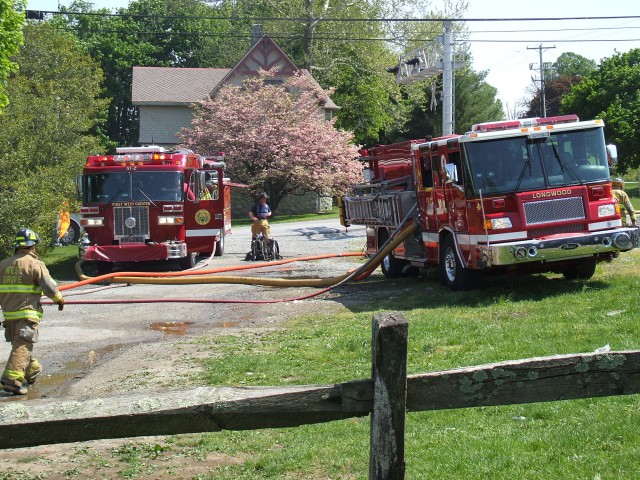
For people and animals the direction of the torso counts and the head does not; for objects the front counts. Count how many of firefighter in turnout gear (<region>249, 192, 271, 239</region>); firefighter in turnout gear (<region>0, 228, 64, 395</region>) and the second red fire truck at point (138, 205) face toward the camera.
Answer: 2

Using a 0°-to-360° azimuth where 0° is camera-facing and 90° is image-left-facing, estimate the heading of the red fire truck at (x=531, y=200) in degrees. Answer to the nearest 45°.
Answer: approximately 315°

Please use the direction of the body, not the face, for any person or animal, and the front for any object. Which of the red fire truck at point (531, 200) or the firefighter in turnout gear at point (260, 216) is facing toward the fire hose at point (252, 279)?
the firefighter in turnout gear

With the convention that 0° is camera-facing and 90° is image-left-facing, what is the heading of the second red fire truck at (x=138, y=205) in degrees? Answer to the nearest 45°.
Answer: approximately 0°

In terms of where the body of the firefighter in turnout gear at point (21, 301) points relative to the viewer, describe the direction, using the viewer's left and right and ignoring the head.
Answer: facing away from the viewer and to the right of the viewer

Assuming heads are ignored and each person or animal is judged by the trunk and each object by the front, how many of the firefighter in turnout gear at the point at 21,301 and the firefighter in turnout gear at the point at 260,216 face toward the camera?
1

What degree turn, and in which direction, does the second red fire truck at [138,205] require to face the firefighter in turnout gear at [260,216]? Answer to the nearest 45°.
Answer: approximately 135° to its left

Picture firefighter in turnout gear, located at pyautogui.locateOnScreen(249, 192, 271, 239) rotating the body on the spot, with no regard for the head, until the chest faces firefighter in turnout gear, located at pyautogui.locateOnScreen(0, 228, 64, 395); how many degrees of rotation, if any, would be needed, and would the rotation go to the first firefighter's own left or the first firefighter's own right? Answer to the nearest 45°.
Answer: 0° — they already face them

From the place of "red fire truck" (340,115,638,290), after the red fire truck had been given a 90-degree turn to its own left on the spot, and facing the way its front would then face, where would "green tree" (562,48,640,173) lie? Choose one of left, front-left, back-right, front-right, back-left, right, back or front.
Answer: front-left

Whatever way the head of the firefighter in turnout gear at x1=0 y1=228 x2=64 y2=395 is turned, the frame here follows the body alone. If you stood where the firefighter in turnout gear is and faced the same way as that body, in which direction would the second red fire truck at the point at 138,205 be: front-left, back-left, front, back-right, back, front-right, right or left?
front-left

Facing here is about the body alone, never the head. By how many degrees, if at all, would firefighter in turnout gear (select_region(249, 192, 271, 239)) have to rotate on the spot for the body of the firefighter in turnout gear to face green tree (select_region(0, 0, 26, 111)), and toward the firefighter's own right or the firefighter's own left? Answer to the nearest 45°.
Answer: approximately 45° to the firefighter's own right
